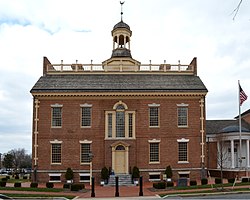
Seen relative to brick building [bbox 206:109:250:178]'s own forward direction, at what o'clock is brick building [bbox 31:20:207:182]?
brick building [bbox 31:20:207:182] is roughly at 2 o'clock from brick building [bbox 206:109:250:178].

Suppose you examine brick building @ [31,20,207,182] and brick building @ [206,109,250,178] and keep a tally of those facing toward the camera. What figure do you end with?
2

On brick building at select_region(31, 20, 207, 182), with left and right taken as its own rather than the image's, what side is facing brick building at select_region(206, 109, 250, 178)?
left

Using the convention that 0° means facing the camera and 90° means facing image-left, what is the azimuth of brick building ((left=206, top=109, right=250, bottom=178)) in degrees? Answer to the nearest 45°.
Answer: approximately 0°

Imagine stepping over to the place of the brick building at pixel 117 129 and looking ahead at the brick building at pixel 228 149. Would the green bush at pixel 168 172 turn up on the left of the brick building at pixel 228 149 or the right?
right

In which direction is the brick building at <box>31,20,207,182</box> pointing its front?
toward the camera

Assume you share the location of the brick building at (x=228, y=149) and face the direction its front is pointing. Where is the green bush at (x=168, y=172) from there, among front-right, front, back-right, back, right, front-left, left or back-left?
front-right

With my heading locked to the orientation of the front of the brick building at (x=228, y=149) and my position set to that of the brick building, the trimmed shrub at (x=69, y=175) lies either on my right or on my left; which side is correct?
on my right

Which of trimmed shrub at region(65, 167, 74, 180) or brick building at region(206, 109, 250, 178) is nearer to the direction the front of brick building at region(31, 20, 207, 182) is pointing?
the trimmed shrub
